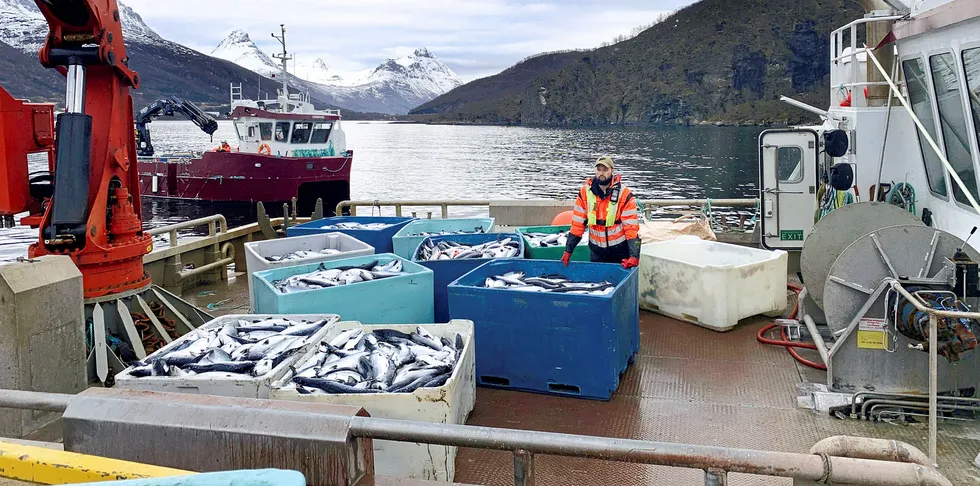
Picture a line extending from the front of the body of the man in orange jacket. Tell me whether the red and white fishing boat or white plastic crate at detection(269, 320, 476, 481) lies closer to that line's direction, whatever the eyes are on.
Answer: the white plastic crate

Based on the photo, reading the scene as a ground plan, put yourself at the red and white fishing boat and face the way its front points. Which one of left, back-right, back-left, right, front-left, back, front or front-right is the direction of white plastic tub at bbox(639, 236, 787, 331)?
front-right

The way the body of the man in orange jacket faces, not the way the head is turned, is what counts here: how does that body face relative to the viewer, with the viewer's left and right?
facing the viewer

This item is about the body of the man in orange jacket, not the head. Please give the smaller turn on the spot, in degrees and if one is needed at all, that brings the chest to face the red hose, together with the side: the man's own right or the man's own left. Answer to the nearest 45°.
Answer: approximately 90° to the man's own left

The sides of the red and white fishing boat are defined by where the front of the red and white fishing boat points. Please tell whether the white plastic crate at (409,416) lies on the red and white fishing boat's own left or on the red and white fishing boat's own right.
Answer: on the red and white fishing boat's own right

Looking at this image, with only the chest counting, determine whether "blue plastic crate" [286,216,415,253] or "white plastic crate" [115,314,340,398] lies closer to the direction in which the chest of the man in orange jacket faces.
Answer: the white plastic crate

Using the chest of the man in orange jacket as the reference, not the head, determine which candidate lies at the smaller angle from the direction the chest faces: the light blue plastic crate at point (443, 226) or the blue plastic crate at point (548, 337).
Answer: the blue plastic crate

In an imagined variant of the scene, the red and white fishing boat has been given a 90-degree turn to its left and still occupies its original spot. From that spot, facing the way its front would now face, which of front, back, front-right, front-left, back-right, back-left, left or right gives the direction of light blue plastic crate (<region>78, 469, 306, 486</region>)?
back-right

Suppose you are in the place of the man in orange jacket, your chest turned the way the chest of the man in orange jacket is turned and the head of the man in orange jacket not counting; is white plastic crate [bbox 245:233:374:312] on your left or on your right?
on your right

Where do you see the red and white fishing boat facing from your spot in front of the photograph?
facing the viewer and to the right of the viewer

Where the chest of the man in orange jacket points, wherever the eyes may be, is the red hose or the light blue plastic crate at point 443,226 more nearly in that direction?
the red hose

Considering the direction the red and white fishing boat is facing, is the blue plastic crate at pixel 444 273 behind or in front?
in front

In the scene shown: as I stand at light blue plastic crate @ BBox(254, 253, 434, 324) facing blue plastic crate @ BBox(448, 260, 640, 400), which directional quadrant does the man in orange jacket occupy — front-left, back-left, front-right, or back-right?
front-left

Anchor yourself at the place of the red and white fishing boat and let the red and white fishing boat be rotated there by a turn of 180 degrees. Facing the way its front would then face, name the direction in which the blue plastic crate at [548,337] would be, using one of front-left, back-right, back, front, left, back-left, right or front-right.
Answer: back-left

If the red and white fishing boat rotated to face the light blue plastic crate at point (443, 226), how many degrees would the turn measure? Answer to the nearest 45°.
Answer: approximately 45° to its right

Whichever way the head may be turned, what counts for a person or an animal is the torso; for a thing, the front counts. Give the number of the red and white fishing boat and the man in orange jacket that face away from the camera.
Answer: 0
